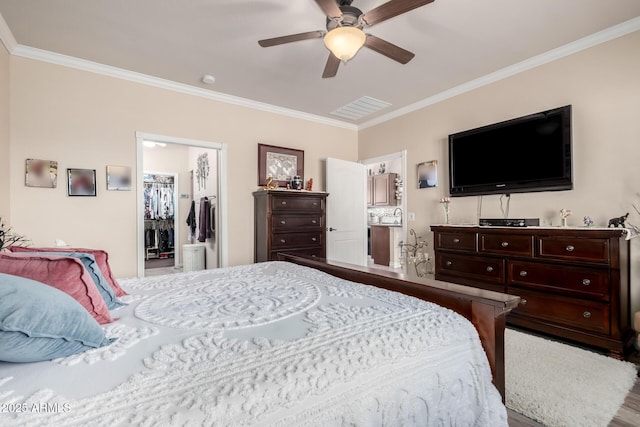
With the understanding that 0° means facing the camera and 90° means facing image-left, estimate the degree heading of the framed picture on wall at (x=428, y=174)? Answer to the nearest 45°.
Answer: approximately 45°

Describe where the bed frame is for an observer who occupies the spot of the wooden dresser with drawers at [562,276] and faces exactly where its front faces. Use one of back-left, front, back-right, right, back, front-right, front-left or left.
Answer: front-left

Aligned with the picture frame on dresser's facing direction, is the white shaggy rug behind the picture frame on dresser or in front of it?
in front

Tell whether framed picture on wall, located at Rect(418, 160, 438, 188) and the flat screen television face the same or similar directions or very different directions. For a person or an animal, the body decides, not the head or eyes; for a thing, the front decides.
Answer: same or similar directions

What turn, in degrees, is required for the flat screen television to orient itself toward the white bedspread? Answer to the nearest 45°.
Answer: approximately 45° to its left

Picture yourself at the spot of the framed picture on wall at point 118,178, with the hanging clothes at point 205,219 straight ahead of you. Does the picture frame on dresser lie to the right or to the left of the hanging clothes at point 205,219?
right

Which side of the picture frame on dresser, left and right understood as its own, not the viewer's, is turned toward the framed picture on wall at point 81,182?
right

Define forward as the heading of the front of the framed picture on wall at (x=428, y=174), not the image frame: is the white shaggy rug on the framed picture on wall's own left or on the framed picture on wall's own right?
on the framed picture on wall's own left

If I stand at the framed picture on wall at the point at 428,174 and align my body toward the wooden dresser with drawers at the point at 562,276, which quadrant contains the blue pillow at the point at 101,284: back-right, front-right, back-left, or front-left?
front-right

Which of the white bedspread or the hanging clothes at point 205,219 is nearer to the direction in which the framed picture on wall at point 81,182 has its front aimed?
the white bedspread

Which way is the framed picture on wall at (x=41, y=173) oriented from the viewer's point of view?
toward the camera

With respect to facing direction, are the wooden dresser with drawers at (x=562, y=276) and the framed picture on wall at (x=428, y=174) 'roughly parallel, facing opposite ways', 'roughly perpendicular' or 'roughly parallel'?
roughly parallel

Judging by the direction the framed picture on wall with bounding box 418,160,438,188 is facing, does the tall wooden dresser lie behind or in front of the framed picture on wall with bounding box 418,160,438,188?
in front

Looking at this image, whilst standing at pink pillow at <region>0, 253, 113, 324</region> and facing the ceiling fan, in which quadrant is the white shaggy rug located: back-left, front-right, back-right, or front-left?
front-right

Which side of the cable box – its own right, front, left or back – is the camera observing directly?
front

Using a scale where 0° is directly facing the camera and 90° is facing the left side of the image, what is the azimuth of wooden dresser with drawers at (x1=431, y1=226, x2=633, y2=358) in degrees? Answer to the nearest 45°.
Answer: approximately 45°
